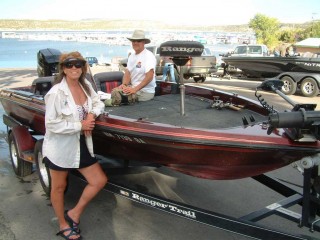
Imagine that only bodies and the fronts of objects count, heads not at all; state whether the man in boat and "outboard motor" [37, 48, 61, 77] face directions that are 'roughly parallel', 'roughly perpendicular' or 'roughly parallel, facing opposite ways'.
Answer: roughly perpendicular

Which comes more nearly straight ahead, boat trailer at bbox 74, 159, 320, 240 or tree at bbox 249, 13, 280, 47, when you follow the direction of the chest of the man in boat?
the boat trailer

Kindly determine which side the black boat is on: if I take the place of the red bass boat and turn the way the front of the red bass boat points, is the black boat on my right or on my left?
on my left

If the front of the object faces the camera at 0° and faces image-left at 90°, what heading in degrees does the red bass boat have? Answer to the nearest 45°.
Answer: approximately 315°

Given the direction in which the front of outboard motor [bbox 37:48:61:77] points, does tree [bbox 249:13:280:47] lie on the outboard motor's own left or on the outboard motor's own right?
on the outboard motor's own left

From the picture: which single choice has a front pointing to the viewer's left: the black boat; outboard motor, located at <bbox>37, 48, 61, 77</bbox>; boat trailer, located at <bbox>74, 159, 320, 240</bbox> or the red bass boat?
the black boat

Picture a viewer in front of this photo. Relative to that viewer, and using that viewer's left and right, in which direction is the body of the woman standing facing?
facing the viewer and to the right of the viewer

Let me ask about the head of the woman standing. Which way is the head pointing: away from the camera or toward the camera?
toward the camera

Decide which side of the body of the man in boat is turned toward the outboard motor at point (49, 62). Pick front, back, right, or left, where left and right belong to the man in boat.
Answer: right

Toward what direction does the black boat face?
to the viewer's left

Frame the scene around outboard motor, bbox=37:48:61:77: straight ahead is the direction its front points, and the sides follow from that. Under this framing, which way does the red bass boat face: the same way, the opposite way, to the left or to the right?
the same way

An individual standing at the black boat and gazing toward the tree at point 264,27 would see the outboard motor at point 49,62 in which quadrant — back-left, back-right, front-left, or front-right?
back-left
